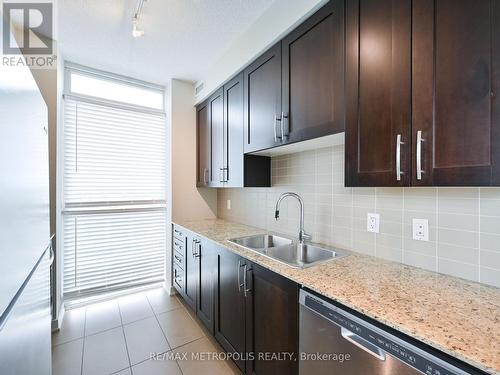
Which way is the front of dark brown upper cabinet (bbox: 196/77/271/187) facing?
to the viewer's left

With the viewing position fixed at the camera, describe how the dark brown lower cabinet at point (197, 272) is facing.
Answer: facing to the left of the viewer

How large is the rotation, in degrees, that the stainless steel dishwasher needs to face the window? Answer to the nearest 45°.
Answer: approximately 45° to its right

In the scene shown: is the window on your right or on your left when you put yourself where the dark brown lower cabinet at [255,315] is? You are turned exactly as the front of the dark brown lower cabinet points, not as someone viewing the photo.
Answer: on your right

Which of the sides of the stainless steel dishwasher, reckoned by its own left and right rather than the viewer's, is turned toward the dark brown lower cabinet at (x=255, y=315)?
right

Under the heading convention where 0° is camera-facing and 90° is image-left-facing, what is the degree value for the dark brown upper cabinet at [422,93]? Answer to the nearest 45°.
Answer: approximately 45°

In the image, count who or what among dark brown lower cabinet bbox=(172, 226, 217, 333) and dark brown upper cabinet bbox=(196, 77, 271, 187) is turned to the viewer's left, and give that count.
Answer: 2

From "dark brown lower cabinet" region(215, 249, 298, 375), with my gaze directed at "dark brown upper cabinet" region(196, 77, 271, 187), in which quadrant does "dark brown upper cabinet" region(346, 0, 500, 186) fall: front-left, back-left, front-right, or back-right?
back-right
